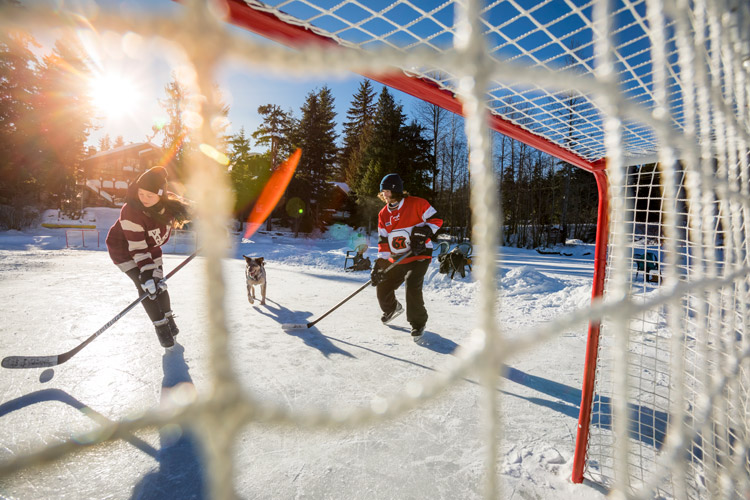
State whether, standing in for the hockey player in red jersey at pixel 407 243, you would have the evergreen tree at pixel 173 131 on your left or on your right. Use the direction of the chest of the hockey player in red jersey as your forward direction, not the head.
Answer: on your right

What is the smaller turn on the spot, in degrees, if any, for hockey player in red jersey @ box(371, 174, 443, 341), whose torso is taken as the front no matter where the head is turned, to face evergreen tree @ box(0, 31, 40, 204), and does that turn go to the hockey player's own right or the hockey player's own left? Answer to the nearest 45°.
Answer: approximately 90° to the hockey player's own right

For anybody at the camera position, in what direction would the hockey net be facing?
facing away from the viewer and to the left of the viewer

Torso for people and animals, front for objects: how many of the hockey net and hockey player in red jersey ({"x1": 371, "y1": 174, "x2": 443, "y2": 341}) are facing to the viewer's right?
0

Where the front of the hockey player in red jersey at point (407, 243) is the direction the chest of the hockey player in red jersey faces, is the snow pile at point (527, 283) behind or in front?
behind

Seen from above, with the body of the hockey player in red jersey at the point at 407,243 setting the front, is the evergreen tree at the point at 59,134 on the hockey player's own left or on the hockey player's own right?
on the hockey player's own right

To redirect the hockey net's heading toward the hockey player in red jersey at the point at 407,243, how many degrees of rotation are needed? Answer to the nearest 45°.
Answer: approximately 45° to its right

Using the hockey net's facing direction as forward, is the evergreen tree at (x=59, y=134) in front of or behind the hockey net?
in front

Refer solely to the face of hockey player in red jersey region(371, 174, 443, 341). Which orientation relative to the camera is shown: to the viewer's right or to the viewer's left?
to the viewer's left

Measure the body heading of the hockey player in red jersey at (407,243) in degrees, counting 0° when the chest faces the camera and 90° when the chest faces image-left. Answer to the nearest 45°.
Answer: approximately 45°
